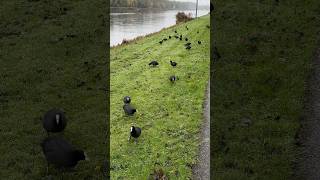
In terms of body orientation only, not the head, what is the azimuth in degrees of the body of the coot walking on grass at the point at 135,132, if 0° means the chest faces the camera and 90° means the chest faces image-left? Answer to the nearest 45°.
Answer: approximately 45°

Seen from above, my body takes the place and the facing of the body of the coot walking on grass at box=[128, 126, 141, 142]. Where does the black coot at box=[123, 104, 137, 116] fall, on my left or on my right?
on my right
